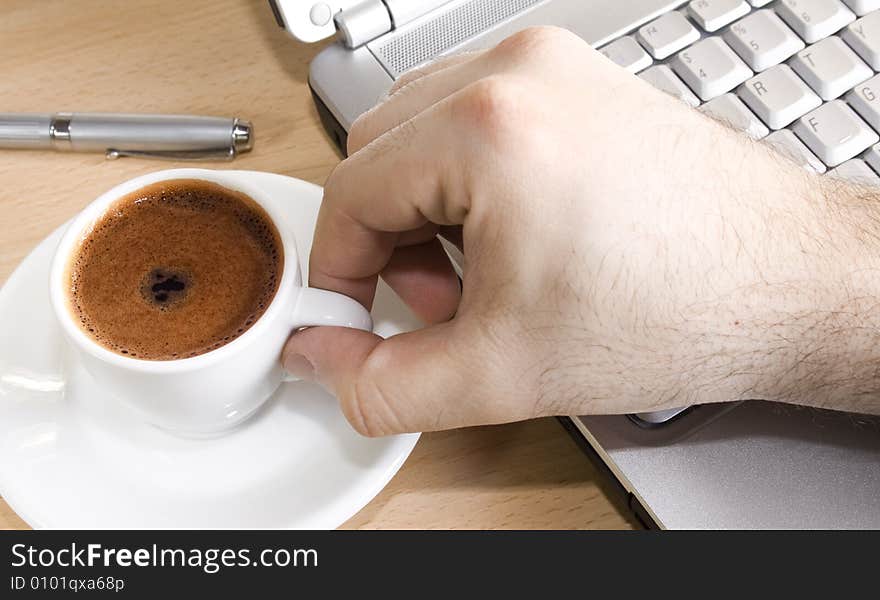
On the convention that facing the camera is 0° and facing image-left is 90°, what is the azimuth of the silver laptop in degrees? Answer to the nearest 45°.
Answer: approximately 315°
